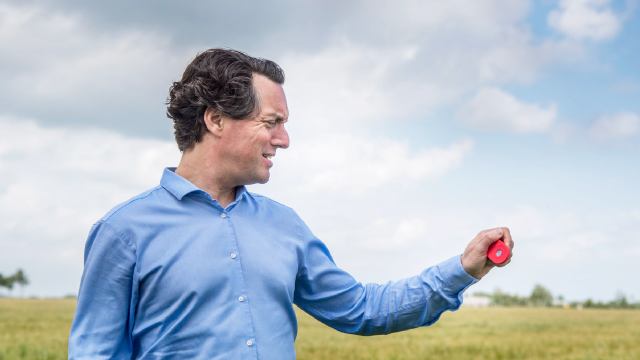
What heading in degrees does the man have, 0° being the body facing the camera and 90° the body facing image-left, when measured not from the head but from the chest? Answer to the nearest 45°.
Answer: approximately 315°

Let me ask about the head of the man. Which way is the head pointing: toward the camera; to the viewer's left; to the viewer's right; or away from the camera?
to the viewer's right
